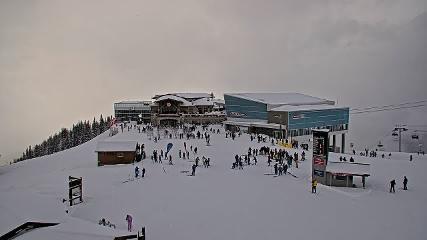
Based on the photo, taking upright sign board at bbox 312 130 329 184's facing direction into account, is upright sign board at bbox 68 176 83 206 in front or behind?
in front

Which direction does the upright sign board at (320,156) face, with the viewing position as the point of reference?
facing the viewer and to the left of the viewer

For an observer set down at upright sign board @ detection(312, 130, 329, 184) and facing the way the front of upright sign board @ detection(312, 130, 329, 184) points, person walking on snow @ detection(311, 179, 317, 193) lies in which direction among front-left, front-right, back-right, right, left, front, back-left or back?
front-left

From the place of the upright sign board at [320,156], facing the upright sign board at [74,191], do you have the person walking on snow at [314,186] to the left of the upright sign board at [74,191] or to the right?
left

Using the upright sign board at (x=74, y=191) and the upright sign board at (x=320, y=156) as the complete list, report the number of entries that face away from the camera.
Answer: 0

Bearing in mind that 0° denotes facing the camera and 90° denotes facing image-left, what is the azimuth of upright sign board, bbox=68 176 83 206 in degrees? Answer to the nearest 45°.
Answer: approximately 315°

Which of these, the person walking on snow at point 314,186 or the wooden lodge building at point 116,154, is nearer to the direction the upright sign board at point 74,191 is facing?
the person walking on snow

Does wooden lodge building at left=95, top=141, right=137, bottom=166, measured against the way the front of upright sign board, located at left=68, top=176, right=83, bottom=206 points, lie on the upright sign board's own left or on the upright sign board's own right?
on the upright sign board's own left
